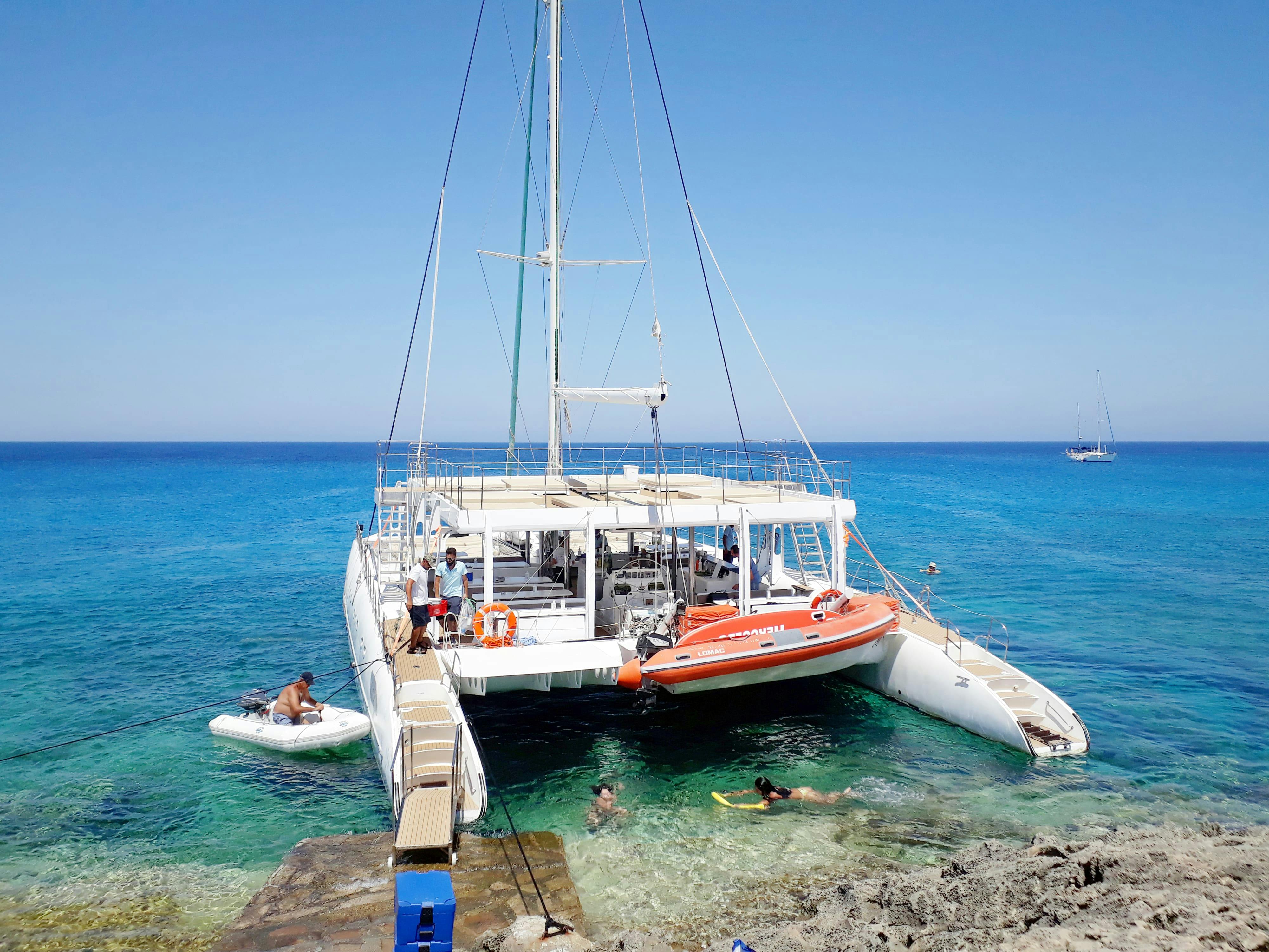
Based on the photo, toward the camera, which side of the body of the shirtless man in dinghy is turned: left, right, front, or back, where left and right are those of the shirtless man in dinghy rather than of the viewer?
right

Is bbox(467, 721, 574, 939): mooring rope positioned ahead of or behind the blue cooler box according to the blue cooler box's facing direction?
behind

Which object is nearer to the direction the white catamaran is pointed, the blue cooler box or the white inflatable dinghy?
the white inflatable dinghy

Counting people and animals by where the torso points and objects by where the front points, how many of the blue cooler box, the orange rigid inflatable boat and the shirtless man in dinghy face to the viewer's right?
2

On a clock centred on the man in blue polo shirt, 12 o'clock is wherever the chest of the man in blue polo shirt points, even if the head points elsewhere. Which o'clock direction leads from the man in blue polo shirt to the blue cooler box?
The blue cooler box is roughly at 12 o'clock from the man in blue polo shirt.

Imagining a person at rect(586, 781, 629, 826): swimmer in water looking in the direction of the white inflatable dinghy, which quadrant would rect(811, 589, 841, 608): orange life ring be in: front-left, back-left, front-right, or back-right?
back-right

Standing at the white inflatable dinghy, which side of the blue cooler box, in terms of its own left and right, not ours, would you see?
back

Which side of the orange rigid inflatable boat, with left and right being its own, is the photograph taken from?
right

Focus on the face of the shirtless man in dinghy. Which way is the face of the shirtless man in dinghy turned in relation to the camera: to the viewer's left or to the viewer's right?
to the viewer's right

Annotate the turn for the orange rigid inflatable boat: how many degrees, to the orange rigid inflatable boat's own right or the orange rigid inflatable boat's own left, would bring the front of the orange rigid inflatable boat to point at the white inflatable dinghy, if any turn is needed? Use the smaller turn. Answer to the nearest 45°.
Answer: approximately 180°

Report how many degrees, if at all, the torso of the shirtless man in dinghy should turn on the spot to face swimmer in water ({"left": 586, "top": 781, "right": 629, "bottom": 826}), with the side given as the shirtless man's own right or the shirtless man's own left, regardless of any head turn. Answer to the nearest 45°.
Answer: approximately 45° to the shirtless man's own right

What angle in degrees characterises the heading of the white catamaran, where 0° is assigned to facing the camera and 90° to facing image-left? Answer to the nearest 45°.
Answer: approximately 135°
